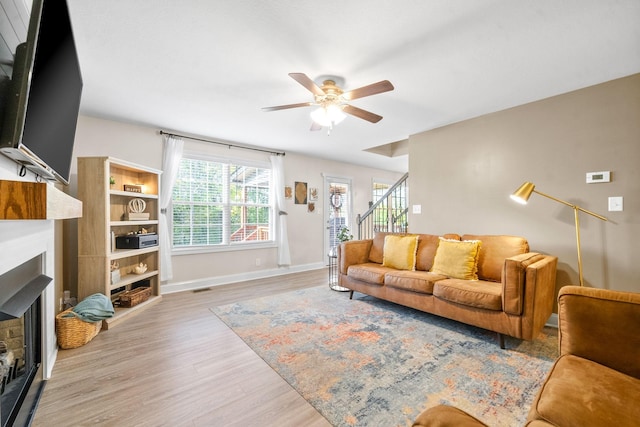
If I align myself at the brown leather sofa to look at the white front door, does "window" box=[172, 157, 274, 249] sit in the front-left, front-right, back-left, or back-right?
front-left

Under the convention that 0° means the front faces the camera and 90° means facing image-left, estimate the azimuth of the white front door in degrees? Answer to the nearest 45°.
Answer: approximately 315°

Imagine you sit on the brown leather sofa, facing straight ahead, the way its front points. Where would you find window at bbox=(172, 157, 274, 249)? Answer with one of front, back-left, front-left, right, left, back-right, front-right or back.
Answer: front-right

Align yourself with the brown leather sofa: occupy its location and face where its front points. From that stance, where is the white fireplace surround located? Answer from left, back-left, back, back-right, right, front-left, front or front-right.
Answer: front

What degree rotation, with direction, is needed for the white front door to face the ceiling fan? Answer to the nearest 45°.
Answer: approximately 45° to its right

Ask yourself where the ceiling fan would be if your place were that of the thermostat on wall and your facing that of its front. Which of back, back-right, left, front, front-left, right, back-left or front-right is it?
front-right

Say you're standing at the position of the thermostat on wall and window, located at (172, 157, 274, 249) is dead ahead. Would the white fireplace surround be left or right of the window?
left

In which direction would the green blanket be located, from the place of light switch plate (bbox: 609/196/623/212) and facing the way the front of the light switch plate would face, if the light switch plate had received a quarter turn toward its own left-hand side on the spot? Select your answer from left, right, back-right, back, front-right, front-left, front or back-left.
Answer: back-right

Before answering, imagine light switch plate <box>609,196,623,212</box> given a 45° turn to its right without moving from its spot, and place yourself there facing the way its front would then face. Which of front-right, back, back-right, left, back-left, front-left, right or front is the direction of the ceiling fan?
front

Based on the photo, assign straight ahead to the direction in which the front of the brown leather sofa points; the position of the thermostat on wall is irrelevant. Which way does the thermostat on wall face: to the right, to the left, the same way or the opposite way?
the same way

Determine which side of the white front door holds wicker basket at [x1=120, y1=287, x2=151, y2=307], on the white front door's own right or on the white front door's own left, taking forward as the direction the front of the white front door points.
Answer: on the white front door's own right

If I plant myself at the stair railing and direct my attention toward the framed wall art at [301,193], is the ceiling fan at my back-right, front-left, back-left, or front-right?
front-left

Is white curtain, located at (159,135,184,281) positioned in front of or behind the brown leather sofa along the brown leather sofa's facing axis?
in front

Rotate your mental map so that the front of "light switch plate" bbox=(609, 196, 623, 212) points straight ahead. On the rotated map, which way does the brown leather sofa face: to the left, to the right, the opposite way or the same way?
the same way

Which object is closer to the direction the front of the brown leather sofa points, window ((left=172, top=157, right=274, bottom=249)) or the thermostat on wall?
the window

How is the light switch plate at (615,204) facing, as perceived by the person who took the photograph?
facing the viewer

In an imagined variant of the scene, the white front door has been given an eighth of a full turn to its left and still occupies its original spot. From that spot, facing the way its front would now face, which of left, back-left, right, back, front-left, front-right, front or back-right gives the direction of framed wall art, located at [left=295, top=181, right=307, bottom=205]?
back-right

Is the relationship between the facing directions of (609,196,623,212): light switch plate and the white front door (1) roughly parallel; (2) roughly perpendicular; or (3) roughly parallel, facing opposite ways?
roughly perpendicular

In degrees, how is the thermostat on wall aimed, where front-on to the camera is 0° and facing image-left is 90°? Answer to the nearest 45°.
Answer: approximately 0°

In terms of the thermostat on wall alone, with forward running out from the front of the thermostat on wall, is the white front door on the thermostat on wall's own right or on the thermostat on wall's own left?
on the thermostat on wall's own right
